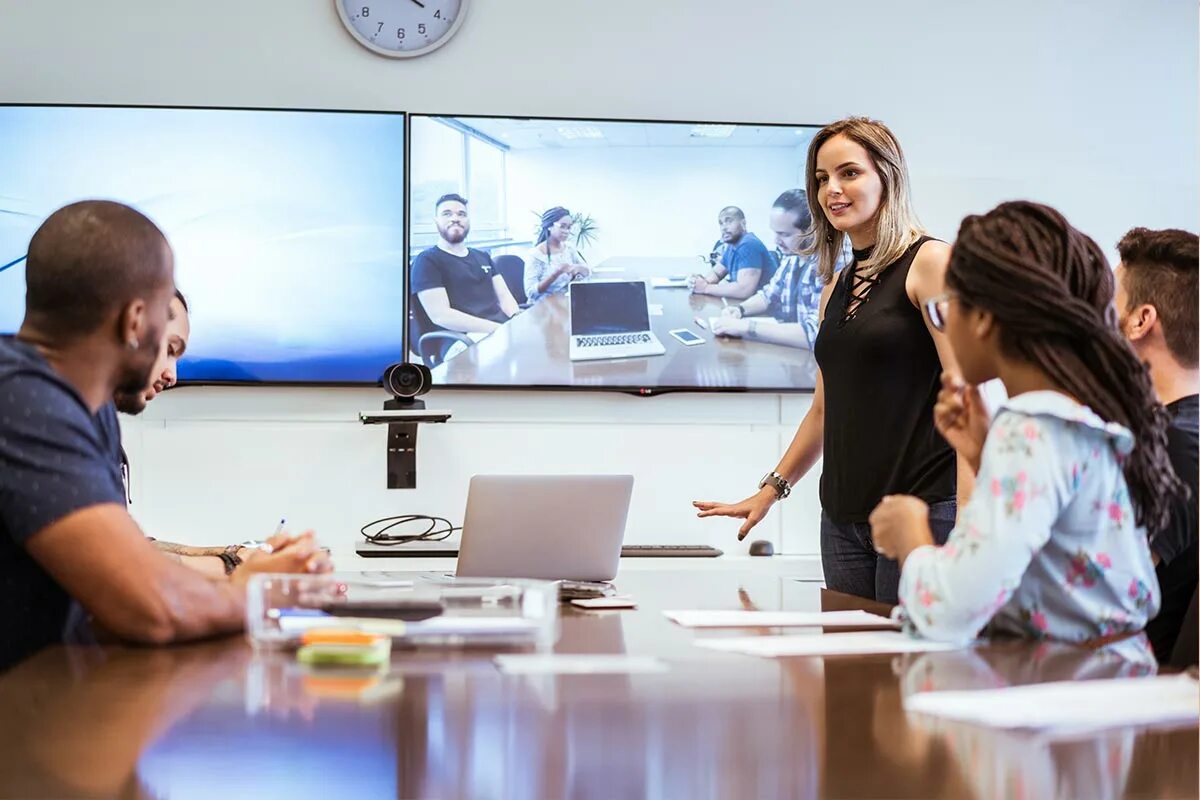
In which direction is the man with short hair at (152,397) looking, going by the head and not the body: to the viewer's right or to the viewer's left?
to the viewer's right

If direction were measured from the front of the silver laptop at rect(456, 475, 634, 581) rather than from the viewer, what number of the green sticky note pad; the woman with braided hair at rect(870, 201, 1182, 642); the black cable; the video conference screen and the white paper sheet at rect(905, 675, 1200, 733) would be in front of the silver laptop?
2

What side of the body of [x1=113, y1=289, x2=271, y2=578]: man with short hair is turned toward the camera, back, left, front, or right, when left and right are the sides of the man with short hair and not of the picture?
right

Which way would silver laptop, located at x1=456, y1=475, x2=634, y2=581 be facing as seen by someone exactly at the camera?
facing away from the viewer

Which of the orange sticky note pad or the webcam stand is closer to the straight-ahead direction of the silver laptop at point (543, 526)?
the webcam stand

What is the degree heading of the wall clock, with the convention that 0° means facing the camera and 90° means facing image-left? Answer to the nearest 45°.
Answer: approximately 0°

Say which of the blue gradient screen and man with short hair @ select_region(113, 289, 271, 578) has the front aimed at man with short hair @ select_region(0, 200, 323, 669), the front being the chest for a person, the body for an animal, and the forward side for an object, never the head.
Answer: the blue gradient screen

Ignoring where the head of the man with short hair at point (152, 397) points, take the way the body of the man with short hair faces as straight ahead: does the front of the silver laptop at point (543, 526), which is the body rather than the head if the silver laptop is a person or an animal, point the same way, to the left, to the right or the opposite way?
to the left

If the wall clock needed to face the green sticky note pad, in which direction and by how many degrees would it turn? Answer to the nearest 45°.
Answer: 0° — it already faces it

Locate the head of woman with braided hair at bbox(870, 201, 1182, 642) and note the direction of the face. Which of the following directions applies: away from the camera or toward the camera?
away from the camera
